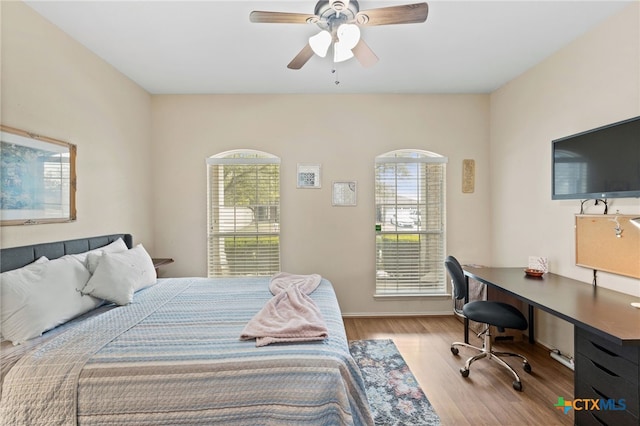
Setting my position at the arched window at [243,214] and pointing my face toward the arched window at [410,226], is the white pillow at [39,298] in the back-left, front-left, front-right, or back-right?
back-right

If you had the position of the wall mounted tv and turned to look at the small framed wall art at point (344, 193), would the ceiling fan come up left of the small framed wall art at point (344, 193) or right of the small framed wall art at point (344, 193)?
left

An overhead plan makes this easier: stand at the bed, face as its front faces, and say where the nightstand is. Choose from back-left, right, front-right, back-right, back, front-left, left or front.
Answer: left

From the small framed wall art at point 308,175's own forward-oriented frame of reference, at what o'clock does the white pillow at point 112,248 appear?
The white pillow is roughly at 2 o'clock from the small framed wall art.

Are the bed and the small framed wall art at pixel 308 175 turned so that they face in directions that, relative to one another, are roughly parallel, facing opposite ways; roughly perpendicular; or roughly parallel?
roughly perpendicular

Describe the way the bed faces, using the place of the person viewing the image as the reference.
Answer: facing to the right of the viewer

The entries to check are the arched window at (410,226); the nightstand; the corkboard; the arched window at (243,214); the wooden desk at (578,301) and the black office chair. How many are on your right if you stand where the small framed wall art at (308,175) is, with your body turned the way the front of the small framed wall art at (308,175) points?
2

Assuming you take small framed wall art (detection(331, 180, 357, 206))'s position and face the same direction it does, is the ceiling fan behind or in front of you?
in front

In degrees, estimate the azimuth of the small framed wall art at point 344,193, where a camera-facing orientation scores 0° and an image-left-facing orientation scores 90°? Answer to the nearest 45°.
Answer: approximately 0°

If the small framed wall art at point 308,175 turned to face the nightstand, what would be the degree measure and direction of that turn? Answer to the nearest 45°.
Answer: approximately 90° to its right

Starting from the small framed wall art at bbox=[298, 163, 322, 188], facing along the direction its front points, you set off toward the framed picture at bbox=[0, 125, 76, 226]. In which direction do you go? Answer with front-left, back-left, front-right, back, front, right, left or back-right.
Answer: front-right

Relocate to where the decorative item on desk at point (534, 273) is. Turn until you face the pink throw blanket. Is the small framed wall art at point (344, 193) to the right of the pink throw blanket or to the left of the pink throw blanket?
right
